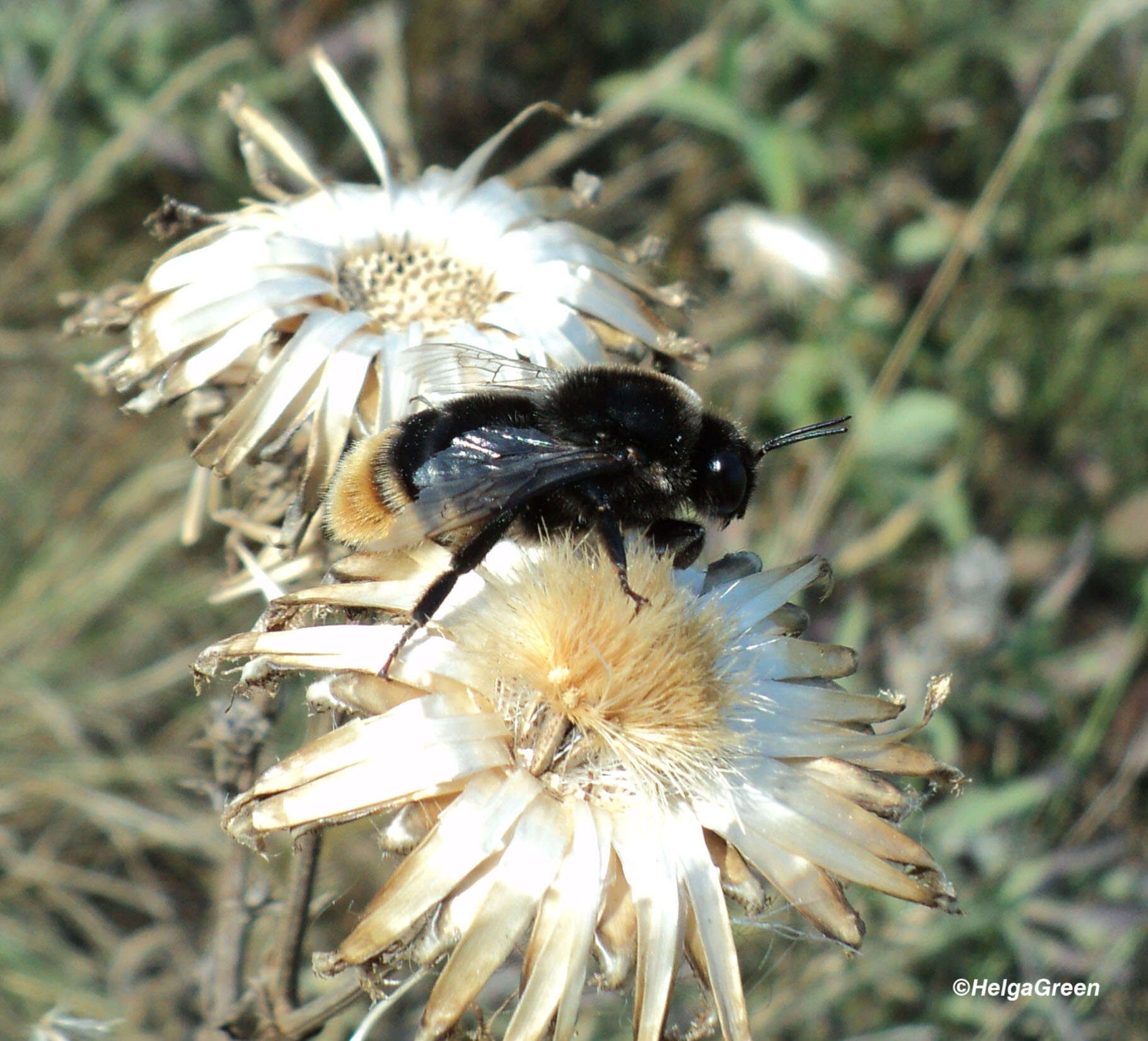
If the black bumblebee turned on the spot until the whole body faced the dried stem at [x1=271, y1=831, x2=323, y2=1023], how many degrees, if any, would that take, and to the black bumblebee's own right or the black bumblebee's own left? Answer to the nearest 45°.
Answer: approximately 180°

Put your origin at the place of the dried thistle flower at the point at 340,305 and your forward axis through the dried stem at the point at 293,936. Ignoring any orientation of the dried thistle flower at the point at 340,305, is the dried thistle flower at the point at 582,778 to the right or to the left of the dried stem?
left

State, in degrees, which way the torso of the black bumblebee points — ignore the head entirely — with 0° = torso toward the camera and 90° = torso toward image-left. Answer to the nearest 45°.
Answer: approximately 270°
